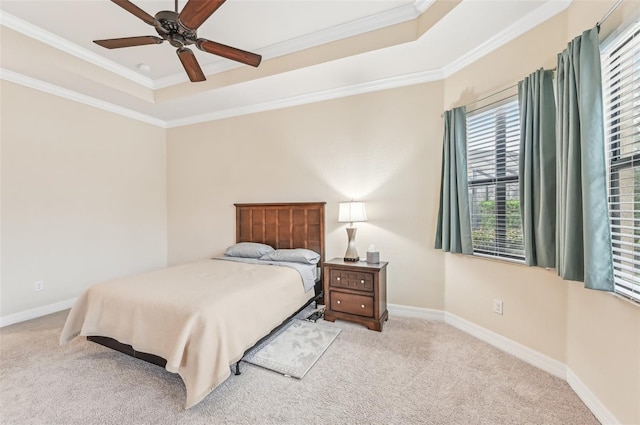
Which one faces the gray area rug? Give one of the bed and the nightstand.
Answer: the nightstand

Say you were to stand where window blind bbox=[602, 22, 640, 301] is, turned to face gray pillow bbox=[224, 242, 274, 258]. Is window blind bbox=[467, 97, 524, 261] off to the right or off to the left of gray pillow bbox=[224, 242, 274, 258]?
right

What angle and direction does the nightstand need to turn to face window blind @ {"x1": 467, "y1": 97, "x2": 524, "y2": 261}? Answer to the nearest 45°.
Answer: approximately 135° to its left

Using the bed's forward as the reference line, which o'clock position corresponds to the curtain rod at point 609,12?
The curtain rod is roughly at 9 o'clock from the bed.

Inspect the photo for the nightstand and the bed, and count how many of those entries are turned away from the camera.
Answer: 0

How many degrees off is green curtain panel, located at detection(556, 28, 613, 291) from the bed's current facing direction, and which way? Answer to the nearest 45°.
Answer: approximately 90° to its left

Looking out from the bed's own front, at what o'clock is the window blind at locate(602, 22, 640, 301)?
The window blind is roughly at 9 o'clock from the bed.

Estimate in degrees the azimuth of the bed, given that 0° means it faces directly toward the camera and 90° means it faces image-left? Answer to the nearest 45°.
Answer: approximately 45°

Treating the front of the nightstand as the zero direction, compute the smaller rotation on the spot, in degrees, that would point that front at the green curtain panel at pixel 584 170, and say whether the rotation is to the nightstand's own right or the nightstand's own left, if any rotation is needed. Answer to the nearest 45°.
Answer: approximately 90° to the nightstand's own left

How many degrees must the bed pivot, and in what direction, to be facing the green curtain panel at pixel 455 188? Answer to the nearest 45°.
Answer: approximately 135° to its left

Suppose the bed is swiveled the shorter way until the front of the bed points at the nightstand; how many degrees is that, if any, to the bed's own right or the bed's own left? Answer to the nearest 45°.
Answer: approximately 135° to the bed's own left

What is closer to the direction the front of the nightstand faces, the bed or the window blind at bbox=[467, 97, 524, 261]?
the bed
